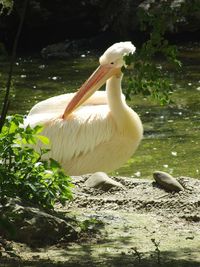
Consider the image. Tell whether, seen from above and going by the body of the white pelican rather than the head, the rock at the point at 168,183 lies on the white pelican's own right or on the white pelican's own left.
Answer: on the white pelican's own right

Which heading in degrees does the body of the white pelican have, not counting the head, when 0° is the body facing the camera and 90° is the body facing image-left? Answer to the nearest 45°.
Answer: approximately 270°

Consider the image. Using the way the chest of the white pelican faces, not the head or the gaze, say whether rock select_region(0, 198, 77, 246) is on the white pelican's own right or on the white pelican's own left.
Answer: on the white pelican's own right
